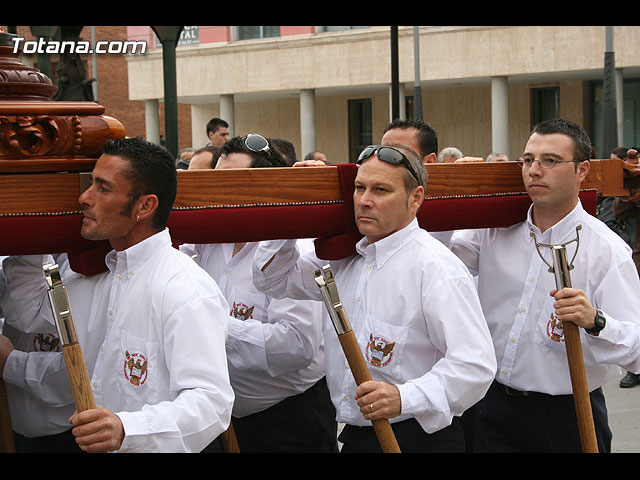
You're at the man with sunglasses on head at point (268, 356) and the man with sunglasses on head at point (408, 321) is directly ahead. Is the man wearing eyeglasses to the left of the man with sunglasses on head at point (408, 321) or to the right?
left

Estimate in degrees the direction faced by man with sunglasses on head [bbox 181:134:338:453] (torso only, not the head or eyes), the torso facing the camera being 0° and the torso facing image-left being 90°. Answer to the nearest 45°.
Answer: approximately 45°

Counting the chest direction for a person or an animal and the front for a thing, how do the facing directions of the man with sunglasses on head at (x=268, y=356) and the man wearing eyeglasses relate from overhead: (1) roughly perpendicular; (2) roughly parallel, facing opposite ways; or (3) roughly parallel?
roughly parallel

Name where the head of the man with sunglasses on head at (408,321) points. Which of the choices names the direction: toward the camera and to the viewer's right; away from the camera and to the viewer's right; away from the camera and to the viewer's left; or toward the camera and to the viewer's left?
toward the camera and to the viewer's left

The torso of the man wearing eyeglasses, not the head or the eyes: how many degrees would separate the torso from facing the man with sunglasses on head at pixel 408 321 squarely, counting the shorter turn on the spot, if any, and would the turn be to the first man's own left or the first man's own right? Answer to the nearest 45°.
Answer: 0° — they already face them

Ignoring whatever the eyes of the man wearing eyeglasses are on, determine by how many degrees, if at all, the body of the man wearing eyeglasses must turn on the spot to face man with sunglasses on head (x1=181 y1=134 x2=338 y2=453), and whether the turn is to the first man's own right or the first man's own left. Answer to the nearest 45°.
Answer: approximately 45° to the first man's own right

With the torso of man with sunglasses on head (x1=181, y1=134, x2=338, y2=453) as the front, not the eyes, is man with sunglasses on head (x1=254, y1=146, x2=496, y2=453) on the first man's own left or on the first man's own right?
on the first man's own left

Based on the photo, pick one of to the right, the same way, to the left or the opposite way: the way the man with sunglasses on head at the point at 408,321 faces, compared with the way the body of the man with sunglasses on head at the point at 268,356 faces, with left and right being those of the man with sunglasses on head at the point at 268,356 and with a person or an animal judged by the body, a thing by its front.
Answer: the same way

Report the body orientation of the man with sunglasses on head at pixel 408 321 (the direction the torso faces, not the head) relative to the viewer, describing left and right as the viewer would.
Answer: facing the viewer and to the left of the viewer

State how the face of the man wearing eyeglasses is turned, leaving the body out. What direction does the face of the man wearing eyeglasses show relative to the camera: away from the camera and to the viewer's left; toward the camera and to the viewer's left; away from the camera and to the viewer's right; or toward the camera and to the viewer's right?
toward the camera and to the viewer's left
